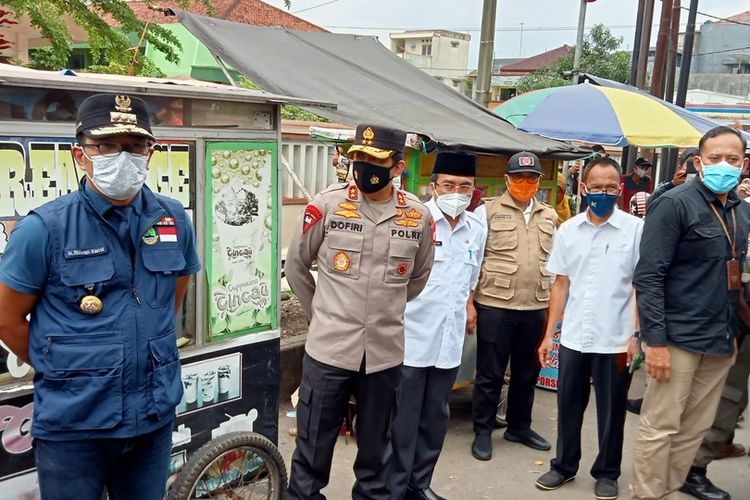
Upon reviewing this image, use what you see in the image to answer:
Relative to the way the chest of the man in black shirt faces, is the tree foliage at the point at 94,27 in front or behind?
behind

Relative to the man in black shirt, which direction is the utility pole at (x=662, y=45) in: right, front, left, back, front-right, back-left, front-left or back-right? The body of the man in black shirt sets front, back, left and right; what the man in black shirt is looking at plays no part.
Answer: back-left

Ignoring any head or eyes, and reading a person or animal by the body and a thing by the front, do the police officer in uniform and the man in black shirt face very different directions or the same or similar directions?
same or similar directions

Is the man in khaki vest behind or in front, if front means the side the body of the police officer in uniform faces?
behind

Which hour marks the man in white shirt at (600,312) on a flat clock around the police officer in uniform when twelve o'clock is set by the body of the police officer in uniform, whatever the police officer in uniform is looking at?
The man in white shirt is roughly at 8 o'clock from the police officer in uniform.

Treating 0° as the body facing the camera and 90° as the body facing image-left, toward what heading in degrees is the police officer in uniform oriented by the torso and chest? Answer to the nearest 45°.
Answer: approximately 0°

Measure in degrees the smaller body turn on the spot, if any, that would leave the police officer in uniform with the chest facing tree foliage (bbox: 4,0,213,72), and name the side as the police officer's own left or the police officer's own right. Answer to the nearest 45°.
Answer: approximately 135° to the police officer's own right

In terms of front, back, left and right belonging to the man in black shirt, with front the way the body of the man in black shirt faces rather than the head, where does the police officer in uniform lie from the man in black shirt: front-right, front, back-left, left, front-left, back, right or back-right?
right

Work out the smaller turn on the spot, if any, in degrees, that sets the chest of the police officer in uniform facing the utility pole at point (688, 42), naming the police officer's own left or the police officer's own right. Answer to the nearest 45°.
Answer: approximately 135° to the police officer's own left

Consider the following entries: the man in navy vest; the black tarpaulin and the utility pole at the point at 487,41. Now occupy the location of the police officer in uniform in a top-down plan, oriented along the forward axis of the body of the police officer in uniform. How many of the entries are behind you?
2
